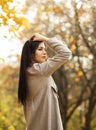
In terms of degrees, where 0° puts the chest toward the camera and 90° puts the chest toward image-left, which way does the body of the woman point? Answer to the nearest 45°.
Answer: approximately 270°

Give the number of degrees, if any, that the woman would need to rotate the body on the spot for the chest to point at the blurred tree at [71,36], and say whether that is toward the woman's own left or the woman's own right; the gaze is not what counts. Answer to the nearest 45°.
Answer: approximately 90° to the woman's own left

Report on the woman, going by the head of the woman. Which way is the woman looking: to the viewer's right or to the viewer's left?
to the viewer's right
